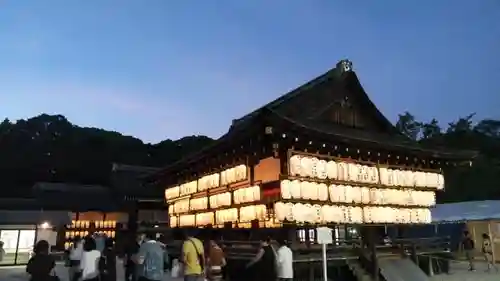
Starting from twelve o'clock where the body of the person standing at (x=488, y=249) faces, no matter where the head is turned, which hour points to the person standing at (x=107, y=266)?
the person standing at (x=107, y=266) is roughly at 10 o'clock from the person standing at (x=488, y=249).

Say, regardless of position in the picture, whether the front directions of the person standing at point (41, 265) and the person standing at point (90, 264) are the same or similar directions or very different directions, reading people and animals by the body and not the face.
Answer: same or similar directions

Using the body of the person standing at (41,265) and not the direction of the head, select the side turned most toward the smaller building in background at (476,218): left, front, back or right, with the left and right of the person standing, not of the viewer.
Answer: right

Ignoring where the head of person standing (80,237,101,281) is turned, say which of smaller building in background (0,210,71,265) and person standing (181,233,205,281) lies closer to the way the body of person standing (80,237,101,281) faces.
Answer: the smaller building in background

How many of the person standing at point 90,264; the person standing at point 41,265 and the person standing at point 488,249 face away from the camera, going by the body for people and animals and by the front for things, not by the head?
2

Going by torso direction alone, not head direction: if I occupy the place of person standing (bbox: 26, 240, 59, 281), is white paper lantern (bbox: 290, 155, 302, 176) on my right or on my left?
on my right

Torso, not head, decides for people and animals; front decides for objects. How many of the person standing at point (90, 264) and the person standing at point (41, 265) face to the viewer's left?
0

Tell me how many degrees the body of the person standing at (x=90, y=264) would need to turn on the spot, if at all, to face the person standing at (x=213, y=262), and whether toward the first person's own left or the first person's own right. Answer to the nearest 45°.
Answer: approximately 45° to the first person's own right

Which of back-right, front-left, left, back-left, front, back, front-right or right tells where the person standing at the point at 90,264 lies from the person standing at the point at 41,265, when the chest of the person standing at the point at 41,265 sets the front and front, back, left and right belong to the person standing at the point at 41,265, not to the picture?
front-right

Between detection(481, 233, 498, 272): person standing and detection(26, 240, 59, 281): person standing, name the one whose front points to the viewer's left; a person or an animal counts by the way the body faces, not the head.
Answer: detection(481, 233, 498, 272): person standing

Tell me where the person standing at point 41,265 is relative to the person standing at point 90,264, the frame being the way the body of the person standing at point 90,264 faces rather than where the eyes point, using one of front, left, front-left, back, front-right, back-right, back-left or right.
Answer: back-left

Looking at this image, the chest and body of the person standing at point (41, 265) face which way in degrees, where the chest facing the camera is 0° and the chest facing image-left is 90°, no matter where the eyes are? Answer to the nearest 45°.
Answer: approximately 180°

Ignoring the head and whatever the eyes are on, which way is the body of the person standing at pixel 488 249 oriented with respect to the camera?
to the viewer's left

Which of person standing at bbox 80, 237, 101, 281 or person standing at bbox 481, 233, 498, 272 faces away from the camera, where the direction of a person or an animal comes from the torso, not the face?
person standing at bbox 80, 237, 101, 281

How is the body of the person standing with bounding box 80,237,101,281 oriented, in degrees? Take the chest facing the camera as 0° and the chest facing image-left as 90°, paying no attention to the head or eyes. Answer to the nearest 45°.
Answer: approximately 180°
